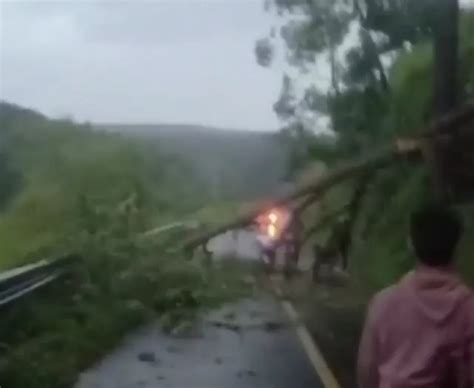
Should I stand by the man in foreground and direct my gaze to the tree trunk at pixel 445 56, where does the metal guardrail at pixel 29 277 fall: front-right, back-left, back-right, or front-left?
front-left

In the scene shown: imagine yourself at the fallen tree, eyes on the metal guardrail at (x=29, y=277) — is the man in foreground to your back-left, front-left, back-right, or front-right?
front-left

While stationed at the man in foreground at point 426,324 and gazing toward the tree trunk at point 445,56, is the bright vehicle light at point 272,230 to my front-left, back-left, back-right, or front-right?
front-left

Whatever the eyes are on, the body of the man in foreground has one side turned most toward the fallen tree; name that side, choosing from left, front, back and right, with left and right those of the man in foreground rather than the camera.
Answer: front

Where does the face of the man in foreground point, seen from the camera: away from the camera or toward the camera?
away from the camera

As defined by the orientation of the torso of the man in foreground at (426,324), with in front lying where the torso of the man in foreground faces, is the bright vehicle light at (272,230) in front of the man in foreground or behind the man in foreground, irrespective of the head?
in front

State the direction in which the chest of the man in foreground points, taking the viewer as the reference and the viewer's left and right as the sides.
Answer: facing away from the viewer

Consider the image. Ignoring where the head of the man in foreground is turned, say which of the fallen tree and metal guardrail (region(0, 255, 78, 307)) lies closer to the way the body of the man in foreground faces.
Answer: the fallen tree

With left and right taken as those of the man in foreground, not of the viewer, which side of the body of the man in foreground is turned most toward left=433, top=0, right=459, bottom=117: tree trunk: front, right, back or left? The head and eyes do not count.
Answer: front
